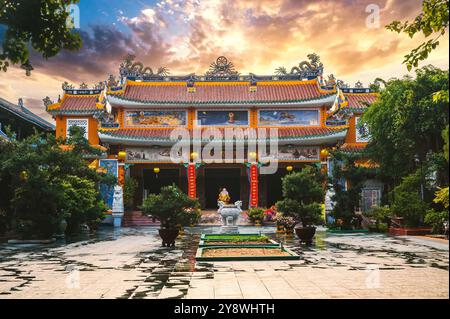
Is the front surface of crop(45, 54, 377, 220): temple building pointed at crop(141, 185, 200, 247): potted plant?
yes

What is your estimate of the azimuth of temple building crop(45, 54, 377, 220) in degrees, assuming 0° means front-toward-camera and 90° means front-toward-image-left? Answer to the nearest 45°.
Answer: approximately 0°

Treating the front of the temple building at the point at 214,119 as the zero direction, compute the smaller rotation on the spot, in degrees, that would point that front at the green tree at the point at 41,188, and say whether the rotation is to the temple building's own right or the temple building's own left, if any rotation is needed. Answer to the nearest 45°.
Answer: approximately 45° to the temple building's own right

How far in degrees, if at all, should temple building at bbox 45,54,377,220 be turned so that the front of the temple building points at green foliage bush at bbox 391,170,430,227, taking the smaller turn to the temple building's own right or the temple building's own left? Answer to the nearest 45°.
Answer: approximately 45° to the temple building's own left

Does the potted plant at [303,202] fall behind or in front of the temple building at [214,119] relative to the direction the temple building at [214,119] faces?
in front

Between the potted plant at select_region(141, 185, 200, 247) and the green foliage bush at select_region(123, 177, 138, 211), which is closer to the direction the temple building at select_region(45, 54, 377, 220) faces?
the potted plant

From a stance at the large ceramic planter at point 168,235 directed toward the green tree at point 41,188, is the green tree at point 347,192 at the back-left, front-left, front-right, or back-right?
back-right

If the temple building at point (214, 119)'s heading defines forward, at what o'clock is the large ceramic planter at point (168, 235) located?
The large ceramic planter is roughly at 12 o'clock from the temple building.

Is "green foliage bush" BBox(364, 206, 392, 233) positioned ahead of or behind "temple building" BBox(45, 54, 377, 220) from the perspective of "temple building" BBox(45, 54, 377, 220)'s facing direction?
ahead

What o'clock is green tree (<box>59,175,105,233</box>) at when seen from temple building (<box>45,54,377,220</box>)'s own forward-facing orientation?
The green tree is roughly at 1 o'clock from the temple building.
